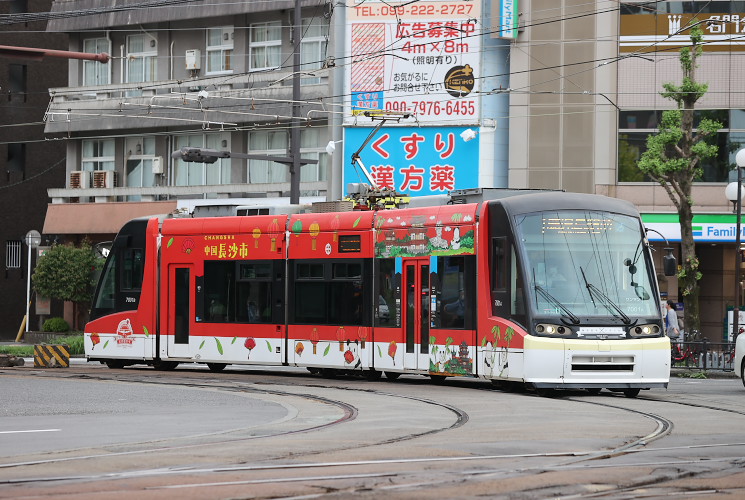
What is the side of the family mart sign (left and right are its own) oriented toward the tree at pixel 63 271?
right

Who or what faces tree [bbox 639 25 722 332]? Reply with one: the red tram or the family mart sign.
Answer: the family mart sign

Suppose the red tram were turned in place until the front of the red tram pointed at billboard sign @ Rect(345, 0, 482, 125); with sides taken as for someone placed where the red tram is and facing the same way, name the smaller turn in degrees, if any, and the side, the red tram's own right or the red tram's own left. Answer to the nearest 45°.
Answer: approximately 135° to the red tram's own left

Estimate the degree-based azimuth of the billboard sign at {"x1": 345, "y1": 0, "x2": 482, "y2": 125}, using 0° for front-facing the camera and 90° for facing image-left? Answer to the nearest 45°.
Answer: approximately 0°

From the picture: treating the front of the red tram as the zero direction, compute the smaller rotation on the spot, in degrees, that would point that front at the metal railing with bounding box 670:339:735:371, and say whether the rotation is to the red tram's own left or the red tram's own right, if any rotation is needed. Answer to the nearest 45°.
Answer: approximately 90° to the red tram's own left

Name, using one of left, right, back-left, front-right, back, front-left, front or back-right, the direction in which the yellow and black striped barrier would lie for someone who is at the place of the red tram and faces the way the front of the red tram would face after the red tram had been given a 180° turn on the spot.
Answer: front

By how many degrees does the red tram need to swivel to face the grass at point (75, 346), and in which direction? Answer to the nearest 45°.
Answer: approximately 180°

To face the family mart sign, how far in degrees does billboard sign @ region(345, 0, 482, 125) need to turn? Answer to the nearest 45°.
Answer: approximately 90° to its left

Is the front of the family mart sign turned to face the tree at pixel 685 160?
yes

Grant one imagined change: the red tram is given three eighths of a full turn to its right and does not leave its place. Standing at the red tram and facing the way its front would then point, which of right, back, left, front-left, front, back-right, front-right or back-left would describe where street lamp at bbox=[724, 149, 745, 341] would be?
back-right

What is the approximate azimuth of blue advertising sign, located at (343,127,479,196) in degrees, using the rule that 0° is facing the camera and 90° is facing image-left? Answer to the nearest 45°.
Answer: approximately 0°

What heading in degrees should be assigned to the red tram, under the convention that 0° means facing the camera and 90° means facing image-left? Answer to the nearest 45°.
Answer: approximately 315°

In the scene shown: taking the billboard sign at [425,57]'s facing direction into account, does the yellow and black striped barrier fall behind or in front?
in front
